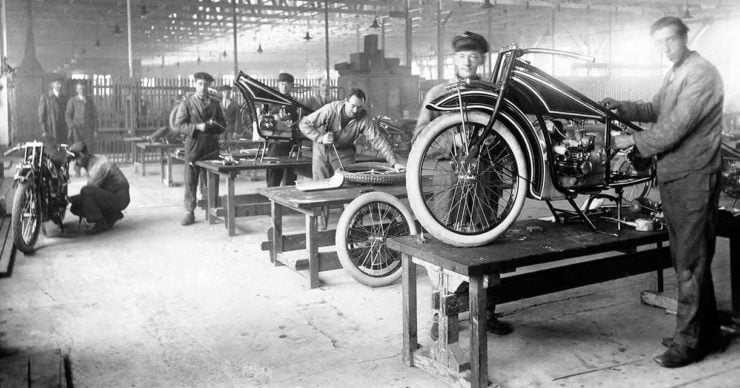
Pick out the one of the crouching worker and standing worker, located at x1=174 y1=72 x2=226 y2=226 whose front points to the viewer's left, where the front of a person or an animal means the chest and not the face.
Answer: the crouching worker

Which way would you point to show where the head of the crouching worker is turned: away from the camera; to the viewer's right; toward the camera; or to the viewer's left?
to the viewer's left

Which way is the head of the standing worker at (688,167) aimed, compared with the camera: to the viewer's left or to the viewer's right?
to the viewer's left

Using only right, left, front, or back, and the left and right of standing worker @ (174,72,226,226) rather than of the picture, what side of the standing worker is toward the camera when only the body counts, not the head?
front

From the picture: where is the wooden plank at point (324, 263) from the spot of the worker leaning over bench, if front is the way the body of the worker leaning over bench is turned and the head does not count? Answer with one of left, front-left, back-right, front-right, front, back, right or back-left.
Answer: front-right

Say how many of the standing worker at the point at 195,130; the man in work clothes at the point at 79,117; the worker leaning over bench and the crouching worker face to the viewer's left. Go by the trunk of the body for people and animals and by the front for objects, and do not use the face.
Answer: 1

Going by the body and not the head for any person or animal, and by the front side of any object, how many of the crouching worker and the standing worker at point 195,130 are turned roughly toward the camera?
1

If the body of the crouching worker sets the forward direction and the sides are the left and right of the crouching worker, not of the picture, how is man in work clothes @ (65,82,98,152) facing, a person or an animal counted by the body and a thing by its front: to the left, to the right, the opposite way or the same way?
to the left

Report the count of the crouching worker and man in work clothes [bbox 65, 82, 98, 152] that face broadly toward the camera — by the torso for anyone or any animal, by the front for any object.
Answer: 1

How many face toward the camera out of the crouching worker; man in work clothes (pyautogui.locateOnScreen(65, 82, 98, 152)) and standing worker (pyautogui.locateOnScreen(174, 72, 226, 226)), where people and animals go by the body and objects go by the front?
2

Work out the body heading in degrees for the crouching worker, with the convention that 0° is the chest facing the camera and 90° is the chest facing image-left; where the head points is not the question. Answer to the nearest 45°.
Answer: approximately 90°

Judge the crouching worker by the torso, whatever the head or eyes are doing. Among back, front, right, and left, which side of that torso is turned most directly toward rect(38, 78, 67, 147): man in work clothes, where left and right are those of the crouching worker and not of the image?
right

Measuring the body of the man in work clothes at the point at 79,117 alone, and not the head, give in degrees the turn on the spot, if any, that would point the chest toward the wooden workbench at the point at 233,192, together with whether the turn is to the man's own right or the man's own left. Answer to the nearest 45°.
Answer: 0° — they already face it

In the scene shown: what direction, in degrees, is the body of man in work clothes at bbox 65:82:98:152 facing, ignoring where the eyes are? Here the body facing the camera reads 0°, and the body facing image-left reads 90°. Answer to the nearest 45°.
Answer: approximately 0°
